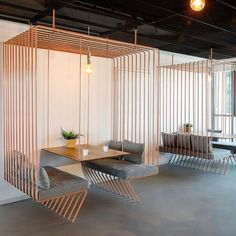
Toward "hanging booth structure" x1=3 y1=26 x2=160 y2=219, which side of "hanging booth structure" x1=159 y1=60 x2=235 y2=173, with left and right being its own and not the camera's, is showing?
right

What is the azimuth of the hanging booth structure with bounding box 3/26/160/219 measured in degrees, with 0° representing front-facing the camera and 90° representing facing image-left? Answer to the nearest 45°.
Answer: approximately 315°

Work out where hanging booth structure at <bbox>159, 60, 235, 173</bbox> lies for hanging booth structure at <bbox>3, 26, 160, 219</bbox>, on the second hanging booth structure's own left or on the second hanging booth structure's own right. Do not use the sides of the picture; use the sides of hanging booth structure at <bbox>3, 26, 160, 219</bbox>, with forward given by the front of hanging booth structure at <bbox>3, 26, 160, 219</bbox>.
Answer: on the second hanging booth structure's own left

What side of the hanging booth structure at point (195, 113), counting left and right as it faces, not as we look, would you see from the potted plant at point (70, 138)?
right

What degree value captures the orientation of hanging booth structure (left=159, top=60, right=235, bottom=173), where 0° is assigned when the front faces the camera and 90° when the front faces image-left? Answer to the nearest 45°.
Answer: approximately 315°
